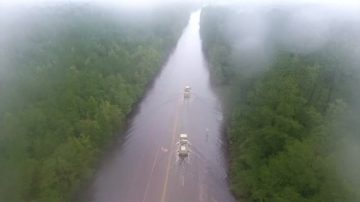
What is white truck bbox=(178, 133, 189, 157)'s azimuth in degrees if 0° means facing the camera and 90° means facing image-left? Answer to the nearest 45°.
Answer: approximately 180°
